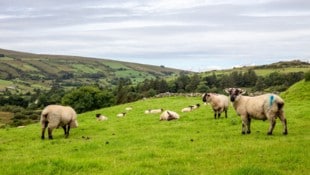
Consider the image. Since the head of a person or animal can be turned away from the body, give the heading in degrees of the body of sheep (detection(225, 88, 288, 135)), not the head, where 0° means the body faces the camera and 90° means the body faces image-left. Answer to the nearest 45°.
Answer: approximately 90°

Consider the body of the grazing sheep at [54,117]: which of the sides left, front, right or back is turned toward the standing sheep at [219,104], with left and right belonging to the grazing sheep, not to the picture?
front

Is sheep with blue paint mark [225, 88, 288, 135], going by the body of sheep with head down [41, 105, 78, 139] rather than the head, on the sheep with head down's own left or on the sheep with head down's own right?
on the sheep with head down's own right

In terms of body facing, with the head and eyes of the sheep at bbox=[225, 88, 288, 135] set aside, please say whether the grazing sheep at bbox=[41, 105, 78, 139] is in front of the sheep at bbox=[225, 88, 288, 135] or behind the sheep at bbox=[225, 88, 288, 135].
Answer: in front
